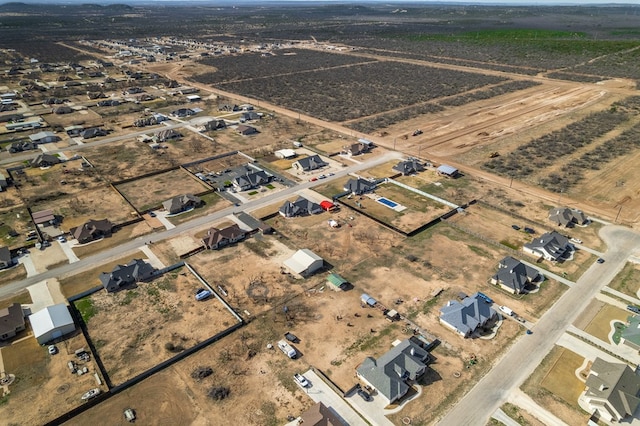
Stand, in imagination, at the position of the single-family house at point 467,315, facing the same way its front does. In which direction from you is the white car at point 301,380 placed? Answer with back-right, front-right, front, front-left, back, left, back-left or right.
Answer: right

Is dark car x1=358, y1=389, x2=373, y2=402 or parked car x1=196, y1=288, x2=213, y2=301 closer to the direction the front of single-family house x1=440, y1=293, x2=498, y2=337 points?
the dark car

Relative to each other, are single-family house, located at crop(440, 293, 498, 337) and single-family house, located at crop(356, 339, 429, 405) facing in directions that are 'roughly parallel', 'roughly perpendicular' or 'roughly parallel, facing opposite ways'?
roughly parallel

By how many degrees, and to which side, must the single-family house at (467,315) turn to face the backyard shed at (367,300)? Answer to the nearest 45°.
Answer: approximately 135° to its right

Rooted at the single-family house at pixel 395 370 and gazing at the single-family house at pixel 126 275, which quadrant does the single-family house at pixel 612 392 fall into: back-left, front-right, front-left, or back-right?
back-right

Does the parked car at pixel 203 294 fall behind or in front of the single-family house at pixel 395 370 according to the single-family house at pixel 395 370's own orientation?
behind

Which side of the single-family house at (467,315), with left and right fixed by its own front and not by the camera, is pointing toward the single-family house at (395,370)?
right

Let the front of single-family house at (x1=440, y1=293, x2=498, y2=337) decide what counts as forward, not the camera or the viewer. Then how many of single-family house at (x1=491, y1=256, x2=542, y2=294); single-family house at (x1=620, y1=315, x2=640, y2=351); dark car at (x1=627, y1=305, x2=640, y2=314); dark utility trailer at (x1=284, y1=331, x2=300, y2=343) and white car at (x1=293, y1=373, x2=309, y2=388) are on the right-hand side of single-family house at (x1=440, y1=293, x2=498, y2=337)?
2

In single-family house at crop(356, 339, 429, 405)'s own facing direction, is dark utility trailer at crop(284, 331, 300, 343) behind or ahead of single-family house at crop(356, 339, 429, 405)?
behind

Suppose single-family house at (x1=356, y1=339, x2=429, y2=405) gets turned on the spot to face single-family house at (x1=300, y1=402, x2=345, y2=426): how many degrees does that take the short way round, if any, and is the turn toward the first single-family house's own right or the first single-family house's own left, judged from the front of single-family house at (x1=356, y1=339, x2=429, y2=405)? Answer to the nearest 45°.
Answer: approximately 90° to the first single-family house's own right

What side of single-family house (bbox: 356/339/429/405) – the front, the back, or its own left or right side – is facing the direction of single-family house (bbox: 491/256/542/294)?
left

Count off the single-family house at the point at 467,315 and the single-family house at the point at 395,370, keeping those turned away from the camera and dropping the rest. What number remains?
0

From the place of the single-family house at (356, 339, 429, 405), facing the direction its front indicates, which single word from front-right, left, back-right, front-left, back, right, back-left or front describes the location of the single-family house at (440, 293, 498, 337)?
left

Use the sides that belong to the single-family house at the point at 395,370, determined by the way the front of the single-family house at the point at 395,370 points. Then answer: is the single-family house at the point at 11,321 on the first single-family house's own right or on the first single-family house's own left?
on the first single-family house's own right

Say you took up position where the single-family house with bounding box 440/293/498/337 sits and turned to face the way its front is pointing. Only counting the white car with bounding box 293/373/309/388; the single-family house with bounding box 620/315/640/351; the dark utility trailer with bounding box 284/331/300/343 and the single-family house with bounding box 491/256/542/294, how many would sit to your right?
2

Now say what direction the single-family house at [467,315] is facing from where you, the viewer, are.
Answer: facing the viewer and to the right of the viewer
